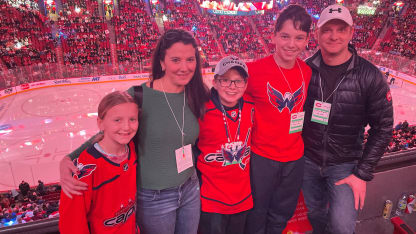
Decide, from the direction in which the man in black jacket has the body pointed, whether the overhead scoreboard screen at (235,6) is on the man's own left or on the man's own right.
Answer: on the man's own right

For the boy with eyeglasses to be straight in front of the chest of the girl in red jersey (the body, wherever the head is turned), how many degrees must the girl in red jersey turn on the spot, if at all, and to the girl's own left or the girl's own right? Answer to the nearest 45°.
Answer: approximately 45° to the girl's own left

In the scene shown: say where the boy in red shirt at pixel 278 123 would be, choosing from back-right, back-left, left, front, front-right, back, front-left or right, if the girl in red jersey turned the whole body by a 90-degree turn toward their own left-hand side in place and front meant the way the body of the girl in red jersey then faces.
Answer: front-right

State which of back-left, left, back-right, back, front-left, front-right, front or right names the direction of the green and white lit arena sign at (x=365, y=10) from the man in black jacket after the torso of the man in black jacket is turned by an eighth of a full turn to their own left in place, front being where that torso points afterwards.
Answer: back

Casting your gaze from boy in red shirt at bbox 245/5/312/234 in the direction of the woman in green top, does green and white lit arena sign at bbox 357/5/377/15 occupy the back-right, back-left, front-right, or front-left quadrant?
back-right

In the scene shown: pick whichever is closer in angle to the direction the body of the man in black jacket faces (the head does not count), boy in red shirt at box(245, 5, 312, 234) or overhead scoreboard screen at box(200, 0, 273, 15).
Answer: the boy in red shirt

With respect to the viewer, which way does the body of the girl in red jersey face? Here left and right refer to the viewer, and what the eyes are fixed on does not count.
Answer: facing the viewer and to the right of the viewer

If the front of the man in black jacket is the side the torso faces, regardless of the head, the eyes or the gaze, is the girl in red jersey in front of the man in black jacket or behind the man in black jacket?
in front
